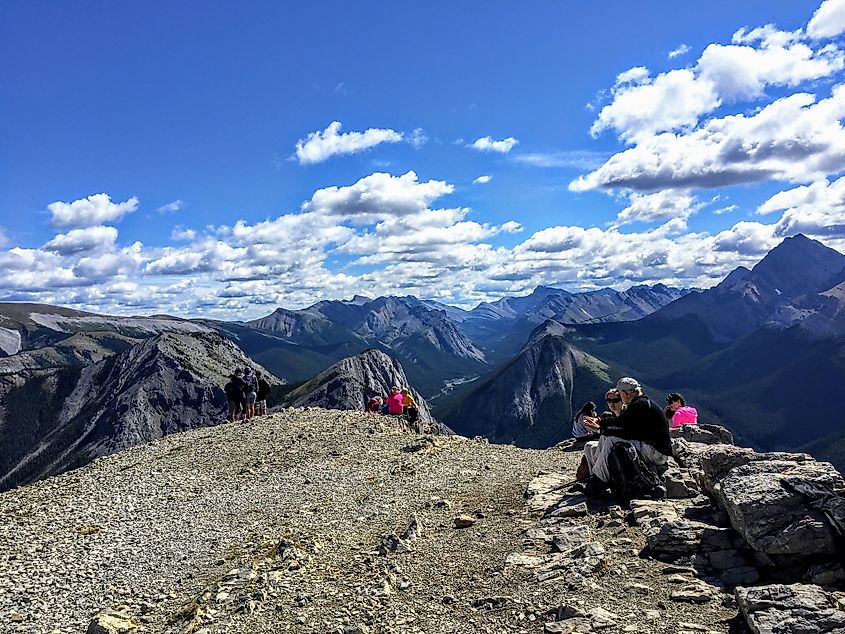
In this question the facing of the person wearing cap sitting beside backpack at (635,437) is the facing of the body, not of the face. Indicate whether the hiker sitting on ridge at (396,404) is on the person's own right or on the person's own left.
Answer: on the person's own right

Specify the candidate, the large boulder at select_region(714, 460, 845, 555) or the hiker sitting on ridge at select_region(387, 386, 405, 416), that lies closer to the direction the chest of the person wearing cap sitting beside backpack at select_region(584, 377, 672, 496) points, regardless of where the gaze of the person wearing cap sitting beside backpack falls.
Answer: the hiker sitting on ridge

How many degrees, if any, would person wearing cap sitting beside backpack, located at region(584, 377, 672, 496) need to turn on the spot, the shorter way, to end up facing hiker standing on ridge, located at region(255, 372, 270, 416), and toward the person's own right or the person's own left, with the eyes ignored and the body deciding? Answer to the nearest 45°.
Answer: approximately 45° to the person's own right

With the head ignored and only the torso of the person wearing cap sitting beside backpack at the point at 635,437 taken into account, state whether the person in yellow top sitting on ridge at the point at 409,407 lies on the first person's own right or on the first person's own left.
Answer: on the first person's own right

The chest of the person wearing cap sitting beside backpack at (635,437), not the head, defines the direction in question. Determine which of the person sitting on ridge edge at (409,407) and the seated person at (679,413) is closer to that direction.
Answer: the person sitting on ridge edge

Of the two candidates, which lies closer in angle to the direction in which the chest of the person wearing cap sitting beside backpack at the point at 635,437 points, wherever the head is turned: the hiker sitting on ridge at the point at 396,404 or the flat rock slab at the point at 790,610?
the hiker sitting on ridge

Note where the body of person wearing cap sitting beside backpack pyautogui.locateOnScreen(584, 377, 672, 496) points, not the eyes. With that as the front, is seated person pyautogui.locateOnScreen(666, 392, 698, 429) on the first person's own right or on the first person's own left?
on the first person's own right

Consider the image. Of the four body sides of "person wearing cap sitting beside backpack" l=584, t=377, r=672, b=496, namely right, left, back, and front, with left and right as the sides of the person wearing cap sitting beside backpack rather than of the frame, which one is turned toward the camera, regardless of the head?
left

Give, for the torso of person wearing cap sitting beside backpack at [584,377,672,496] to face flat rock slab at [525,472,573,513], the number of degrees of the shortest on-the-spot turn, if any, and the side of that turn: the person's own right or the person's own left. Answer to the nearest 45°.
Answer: approximately 45° to the person's own left
